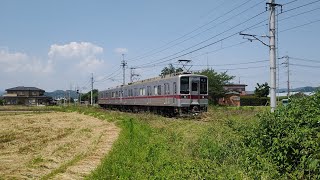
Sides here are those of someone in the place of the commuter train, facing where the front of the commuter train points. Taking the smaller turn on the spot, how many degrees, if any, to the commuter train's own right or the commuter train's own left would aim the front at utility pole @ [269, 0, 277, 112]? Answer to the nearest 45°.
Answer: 0° — it already faces it

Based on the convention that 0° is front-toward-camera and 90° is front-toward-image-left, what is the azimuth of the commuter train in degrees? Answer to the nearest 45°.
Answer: approximately 315°
